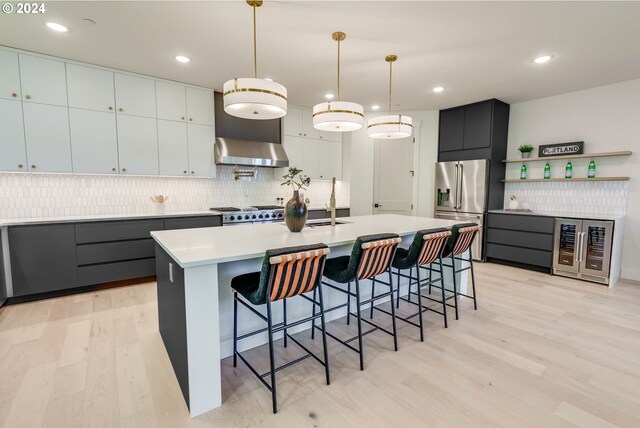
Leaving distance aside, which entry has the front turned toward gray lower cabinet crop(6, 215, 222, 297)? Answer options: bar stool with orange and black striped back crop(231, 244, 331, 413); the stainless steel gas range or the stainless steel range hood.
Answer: the bar stool with orange and black striped back

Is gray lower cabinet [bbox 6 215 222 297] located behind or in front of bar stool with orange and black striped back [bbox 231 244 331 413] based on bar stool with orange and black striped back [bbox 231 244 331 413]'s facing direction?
in front

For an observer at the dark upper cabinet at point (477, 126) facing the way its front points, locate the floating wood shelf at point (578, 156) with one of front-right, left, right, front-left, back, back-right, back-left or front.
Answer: back-left

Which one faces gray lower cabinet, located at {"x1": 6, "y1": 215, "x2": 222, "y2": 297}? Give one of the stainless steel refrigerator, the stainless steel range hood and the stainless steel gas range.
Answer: the stainless steel refrigerator

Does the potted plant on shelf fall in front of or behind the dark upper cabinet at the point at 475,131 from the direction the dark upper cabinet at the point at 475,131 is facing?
behind

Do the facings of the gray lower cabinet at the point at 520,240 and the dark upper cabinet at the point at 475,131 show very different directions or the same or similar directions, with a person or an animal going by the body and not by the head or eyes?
same or similar directions

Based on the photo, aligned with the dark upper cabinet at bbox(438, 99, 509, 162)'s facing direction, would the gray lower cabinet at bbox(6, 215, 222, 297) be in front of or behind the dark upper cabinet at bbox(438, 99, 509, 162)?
in front

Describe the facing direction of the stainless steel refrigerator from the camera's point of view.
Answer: facing the viewer and to the left of the viewer

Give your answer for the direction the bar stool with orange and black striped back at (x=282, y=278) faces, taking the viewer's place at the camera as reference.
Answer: facing away from the viewer and to the left of the viewer

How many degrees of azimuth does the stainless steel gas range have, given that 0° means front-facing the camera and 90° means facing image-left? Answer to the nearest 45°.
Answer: approximately 315°

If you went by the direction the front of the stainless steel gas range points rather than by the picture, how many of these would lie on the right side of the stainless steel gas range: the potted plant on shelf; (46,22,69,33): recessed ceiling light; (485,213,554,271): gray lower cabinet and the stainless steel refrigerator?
1

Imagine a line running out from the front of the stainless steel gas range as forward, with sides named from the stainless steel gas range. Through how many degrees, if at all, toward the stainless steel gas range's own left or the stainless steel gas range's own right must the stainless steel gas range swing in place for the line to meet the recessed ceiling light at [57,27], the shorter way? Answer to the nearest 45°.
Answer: approximately 90° to the stainless steel gas range's own right

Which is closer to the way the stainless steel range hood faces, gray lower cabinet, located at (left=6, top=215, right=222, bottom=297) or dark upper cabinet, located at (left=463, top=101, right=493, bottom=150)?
the dark upper cabinet

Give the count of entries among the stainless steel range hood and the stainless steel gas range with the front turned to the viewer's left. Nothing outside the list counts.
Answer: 0
